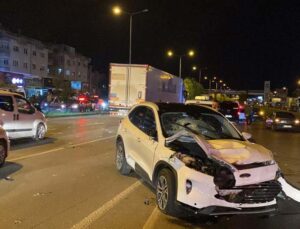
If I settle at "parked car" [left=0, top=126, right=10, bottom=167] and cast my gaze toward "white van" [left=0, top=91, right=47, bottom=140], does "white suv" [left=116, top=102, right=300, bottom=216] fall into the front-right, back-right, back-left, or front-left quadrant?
back-right

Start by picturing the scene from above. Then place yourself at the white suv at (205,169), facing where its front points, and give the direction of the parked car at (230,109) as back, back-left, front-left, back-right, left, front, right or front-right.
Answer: back-left

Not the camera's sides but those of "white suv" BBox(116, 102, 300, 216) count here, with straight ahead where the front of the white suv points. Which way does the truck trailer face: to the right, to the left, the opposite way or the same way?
to the left

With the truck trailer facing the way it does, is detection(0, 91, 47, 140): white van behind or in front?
behind

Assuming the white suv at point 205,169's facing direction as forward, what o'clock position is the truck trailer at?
The truck trailer is roughly at 7 o'clock from the white suv.

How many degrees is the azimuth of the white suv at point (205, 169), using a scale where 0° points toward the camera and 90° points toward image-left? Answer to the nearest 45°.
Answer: approximately 315°

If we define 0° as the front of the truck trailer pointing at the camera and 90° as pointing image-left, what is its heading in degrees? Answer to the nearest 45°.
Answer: approximately 225°

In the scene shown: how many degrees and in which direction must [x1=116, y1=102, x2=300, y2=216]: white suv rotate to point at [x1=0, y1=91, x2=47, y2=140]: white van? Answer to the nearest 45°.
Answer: approximately 180°
